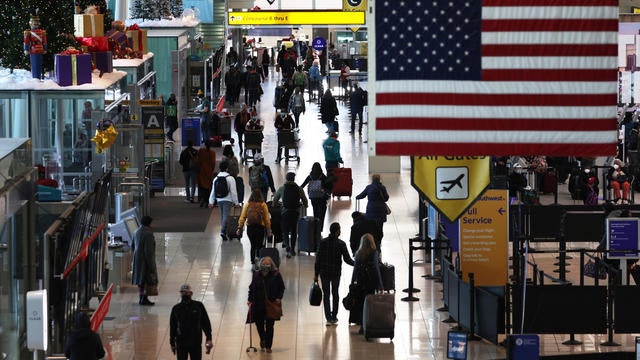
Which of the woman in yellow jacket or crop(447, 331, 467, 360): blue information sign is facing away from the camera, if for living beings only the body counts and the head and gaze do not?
the woman in yellow jacket

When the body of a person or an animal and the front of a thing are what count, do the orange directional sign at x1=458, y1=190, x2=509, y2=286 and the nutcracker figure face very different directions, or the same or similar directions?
same or similar directions

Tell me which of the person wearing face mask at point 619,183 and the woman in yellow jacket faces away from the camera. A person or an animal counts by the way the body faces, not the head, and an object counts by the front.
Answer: the woman in yellow jacket

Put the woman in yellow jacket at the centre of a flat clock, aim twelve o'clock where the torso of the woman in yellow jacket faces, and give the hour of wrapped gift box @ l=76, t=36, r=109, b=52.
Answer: The wrapped gift box is roughly at 10 o'clock from the woman in yellow jacket.

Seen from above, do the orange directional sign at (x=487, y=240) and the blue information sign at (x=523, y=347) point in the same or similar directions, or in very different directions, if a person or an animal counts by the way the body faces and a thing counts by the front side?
same or similar directions

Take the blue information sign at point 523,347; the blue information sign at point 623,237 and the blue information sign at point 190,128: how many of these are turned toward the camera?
3

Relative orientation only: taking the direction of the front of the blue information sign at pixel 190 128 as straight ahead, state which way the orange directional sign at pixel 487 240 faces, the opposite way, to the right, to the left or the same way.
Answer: the same way

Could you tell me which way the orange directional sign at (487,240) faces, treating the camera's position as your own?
facing the viewer

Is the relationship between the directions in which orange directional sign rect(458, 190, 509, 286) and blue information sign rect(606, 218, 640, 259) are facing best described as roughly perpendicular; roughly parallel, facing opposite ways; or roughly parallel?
roughly parallel

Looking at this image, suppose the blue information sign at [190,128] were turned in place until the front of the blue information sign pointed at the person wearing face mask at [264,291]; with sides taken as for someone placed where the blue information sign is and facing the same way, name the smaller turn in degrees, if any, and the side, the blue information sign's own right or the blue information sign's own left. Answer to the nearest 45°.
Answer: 0° — it already faces them

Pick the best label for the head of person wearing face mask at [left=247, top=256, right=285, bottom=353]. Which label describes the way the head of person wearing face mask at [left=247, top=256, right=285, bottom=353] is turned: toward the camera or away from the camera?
toward the camera

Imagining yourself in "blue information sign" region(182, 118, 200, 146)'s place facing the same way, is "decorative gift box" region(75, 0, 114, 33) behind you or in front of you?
in front

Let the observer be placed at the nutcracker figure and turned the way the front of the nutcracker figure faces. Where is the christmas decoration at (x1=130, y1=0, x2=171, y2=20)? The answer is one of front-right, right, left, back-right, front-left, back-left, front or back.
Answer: back

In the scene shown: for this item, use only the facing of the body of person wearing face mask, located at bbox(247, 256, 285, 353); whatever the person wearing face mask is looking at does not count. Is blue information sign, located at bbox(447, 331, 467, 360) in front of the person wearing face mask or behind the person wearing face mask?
in front

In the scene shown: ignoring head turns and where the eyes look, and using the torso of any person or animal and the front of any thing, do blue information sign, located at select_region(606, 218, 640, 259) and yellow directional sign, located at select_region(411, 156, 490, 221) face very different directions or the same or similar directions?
same or similar directions

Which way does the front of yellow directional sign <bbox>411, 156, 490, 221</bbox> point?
toward the camera
